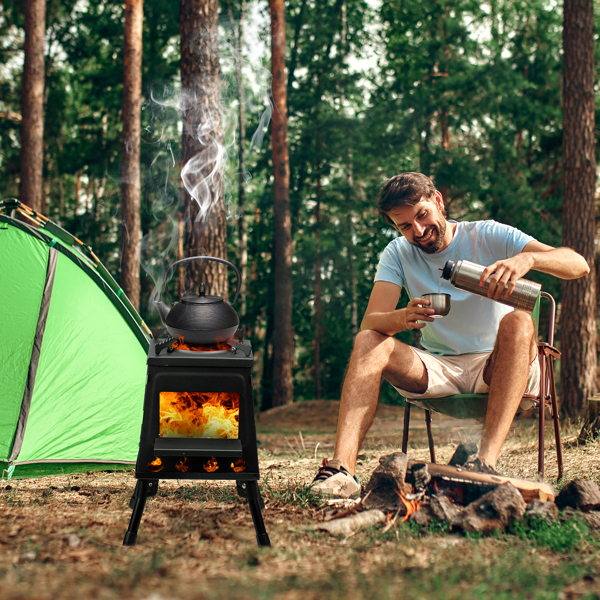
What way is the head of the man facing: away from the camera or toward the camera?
toward the camera

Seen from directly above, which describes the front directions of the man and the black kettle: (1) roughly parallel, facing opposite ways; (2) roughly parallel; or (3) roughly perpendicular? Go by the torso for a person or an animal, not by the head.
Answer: roughly perpendicular

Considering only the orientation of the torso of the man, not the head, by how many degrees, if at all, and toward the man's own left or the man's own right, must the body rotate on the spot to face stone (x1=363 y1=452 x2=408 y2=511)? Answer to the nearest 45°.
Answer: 0° — they already face it

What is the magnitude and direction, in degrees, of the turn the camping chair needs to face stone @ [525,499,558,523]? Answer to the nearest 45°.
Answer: approximately 45° to its left

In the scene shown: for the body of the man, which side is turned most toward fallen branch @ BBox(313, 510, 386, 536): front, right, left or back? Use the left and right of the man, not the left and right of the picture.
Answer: front

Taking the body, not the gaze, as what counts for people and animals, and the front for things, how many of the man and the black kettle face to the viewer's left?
1

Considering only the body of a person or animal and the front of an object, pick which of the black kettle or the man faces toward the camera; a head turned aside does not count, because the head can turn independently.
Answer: the man

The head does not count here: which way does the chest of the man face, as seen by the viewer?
toward the camera

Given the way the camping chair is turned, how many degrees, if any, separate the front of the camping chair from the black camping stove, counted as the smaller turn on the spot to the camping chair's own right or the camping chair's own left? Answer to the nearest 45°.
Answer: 0° — it already faces it

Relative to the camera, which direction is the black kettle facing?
to the viewer's left

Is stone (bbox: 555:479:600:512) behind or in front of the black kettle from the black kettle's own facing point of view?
behind

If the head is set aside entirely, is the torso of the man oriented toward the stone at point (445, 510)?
yes

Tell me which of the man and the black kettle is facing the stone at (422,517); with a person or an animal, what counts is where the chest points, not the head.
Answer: the man

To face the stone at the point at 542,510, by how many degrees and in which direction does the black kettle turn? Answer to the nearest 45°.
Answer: approximately 180°

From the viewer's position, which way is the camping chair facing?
facing the viewer and to the left of the viewer
